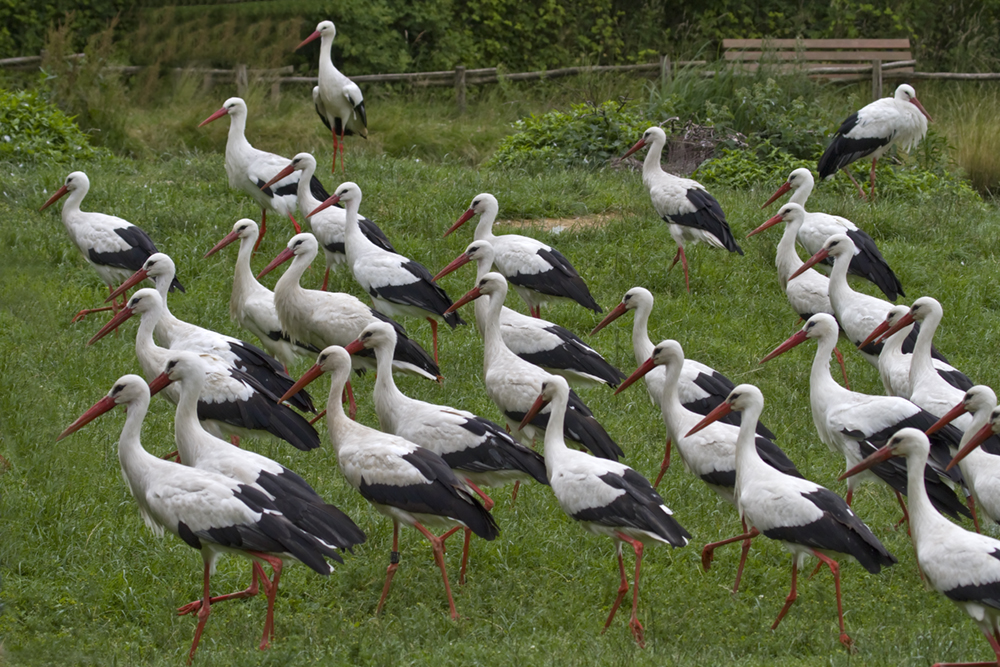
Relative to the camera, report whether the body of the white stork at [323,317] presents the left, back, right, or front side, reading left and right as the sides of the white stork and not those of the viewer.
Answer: left

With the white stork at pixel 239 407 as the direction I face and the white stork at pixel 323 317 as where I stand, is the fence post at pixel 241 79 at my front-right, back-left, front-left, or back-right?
back-right

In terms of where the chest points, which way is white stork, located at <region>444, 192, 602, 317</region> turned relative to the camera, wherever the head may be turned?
to the viewer's left

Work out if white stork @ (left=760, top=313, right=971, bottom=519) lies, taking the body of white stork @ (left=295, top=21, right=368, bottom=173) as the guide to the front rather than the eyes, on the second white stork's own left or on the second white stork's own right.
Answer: on the second white stork's own left

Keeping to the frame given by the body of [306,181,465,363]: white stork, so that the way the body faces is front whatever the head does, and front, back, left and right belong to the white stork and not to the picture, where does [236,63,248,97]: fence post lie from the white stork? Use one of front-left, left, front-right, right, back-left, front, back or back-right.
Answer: right

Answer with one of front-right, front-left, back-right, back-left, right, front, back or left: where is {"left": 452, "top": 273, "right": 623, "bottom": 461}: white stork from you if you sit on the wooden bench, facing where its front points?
front

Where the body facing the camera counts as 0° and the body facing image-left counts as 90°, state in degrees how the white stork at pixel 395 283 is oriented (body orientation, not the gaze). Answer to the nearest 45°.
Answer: approximately 90°

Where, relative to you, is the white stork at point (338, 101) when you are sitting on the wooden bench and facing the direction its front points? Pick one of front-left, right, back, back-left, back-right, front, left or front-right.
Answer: front-right

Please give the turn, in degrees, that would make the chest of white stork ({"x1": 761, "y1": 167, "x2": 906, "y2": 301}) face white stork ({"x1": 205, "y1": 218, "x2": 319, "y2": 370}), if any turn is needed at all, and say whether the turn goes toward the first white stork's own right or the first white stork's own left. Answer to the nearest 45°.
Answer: approximately 45° to the first white stork's own left

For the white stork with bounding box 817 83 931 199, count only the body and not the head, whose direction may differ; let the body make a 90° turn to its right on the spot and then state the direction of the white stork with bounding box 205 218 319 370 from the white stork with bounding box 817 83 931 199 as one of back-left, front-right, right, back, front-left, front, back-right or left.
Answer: front-right

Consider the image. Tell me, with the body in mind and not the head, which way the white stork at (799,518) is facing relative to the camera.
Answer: to the viewer's left

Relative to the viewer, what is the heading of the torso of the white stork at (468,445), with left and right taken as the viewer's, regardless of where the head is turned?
facing to the left of the viewer

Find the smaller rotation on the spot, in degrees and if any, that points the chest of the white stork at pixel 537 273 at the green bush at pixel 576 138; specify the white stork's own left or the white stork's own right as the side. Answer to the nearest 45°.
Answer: approximately 90° to the white stork's own right

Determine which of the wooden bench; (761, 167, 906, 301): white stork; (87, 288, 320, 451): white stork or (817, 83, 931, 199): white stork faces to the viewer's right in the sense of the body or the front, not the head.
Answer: (817, 83, 931, 199): white stork

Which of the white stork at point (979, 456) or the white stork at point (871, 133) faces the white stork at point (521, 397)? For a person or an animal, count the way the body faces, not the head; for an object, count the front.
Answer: the white stork at point (979, 456)

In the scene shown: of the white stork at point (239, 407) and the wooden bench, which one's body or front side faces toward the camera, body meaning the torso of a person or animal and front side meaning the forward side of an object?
the wooden bench

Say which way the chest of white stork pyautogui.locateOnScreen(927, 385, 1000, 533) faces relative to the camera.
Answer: to the viewer's left

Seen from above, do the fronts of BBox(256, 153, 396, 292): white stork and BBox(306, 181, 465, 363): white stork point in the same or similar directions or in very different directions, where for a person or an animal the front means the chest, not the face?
same or similar directions

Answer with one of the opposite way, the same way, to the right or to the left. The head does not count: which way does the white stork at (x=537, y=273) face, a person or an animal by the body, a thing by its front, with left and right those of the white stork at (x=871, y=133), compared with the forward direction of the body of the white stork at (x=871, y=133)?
the opposite way

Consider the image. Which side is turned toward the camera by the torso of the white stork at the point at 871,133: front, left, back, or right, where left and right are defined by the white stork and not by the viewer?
right

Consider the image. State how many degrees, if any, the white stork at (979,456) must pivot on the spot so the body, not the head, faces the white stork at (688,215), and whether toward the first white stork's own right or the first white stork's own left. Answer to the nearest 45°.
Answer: approximately 45° to the first white stork's own right

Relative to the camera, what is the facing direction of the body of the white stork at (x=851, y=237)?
to the viewer's left

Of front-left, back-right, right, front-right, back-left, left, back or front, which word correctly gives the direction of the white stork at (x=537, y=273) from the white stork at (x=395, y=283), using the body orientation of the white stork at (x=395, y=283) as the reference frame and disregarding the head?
back
